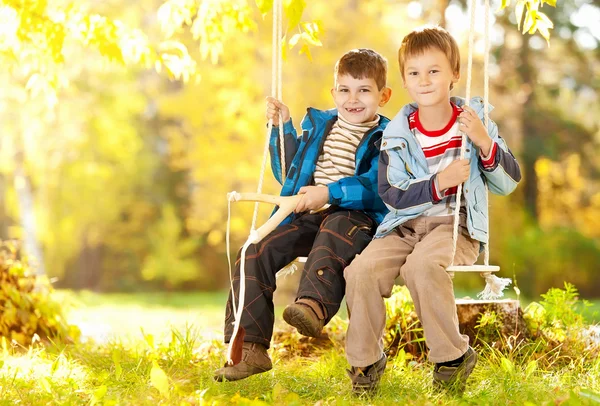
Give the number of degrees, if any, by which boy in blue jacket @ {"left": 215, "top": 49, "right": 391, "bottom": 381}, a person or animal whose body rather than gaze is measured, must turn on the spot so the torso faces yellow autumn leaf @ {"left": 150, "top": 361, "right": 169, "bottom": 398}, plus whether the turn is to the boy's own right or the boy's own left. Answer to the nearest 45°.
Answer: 0° — they already face it

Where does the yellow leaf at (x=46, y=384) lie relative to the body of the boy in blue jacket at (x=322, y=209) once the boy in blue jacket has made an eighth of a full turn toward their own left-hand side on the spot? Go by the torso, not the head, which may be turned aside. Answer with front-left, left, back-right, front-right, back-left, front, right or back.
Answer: right

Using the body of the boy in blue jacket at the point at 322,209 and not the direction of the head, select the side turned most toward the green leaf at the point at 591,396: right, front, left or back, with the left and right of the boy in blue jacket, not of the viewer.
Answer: left

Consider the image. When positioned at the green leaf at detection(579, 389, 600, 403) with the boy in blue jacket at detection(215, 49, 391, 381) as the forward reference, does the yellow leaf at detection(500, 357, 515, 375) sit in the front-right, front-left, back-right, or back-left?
front-right

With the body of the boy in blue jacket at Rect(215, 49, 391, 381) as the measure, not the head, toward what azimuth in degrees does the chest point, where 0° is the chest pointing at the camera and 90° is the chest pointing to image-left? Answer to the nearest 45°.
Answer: approximately 45°

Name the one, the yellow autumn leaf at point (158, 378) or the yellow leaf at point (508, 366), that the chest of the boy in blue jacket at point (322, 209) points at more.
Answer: the yellow autumn leaf

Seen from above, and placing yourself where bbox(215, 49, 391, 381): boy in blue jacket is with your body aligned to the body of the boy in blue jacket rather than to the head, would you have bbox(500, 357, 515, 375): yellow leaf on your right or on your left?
on your left
